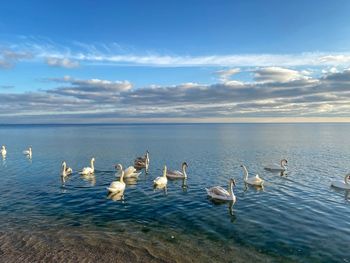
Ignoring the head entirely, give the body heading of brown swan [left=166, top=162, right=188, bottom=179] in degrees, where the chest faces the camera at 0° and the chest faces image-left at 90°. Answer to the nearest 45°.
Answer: approximately 270°

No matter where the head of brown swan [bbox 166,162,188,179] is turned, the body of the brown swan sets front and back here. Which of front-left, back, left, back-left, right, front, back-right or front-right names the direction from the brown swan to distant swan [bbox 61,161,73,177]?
back
